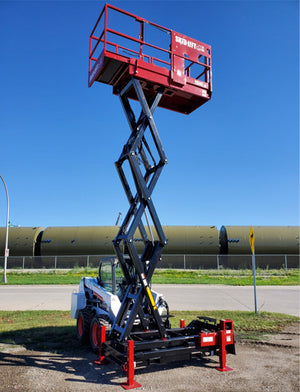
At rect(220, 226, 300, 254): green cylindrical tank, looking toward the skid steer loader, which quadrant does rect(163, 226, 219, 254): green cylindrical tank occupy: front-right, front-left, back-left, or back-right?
front-right

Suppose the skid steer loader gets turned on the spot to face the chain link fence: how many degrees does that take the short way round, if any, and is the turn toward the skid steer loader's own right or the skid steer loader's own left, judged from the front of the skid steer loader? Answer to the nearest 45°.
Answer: approximately 135° to the skid steer loader's own left

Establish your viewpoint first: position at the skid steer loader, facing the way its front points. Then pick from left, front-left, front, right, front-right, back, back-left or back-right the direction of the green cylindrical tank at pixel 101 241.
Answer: back-left

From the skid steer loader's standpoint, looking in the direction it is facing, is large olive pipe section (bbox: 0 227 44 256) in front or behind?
behind

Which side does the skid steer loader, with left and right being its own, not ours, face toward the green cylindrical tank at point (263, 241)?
left

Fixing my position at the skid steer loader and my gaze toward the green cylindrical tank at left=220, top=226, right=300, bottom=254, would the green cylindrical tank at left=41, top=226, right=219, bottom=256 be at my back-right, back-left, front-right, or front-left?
front-left

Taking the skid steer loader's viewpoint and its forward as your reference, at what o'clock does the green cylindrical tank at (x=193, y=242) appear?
The green cylindrical tank is roughly at 8 o'clock from the skid steer loader.
